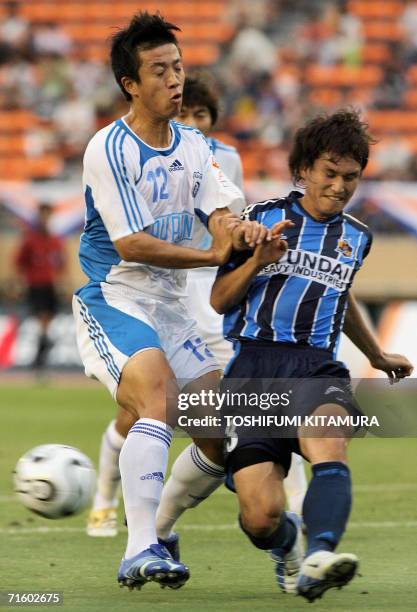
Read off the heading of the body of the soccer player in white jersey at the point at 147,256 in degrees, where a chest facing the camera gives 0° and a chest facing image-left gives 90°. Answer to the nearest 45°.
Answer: approximately 315°

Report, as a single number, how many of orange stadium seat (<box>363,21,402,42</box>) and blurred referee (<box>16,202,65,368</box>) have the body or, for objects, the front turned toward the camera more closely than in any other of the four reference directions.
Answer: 2

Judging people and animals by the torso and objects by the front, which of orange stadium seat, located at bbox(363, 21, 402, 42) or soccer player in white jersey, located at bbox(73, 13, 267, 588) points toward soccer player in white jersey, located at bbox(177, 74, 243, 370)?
the orange stadium seat

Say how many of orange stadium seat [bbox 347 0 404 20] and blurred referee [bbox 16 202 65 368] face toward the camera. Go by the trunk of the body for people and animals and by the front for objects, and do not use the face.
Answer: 2

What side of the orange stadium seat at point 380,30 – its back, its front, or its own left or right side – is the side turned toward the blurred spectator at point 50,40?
right
